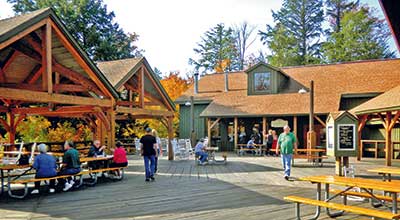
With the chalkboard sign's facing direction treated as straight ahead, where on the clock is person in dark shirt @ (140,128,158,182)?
The person in dark shirt is roughly at 2 o'clock from the chalkboard sign.

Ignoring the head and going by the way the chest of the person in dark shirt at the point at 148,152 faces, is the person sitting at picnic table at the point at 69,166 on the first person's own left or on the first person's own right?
on the first person's own left

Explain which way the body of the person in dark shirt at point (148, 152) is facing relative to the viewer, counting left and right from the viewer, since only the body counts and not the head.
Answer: facing away from the viewer

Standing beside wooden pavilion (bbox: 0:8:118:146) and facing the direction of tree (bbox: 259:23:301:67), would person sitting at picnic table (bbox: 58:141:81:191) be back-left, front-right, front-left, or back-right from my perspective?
back-right

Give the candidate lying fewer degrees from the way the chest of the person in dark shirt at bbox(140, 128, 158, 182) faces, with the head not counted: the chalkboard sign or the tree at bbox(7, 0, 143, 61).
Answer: the tree
